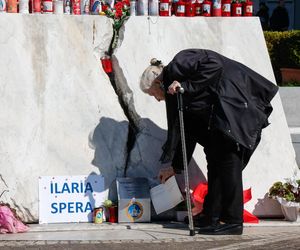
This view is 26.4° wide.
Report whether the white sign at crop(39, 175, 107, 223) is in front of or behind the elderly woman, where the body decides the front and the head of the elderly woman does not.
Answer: in front

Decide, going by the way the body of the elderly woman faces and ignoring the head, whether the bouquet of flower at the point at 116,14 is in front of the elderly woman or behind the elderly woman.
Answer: in front

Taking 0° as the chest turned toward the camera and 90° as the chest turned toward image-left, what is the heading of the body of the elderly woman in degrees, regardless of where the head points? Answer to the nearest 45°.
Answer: approximately 90°

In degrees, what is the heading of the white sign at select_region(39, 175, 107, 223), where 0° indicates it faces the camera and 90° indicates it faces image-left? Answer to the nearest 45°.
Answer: approximately 0°

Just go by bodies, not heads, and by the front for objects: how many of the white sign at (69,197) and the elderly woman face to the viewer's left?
1

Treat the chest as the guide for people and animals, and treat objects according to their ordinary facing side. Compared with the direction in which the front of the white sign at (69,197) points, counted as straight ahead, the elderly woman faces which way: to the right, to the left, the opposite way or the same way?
to the right

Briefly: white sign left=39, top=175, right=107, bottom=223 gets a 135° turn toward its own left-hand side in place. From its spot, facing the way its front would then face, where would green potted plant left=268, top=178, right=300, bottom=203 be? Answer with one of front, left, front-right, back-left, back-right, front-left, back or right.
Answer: front-right

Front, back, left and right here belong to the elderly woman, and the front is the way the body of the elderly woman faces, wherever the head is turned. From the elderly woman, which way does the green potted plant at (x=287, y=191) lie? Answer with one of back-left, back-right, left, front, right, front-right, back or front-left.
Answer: back-right

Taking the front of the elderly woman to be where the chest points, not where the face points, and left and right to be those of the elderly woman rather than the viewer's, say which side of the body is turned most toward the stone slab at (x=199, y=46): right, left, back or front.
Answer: right
